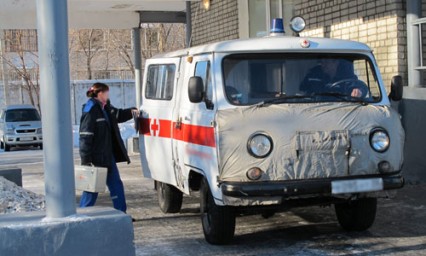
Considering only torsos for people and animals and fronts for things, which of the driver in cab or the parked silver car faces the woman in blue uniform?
the parked silver car

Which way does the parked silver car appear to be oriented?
toward the camera

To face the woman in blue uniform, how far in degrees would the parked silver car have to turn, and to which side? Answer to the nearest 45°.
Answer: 0° — it already faces them

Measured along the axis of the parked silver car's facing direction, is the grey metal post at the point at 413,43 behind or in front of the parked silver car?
in front

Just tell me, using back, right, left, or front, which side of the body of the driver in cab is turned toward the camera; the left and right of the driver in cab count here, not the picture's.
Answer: front

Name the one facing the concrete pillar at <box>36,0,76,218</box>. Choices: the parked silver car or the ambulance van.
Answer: the parked silver car

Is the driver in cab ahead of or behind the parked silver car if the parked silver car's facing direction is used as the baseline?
ahead

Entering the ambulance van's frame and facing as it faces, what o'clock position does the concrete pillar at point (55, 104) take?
The concrete pillar is roughly at 3 o'clock from the ambulance van.

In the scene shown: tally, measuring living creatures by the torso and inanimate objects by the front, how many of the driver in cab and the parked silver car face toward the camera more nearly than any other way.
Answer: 2

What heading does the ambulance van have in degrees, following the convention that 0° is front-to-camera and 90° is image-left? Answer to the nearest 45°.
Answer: approximately 315°

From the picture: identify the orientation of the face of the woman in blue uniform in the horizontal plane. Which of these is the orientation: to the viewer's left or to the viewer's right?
to the viewer's right

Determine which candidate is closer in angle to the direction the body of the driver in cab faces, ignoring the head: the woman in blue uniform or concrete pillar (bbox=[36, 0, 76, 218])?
the concrete pillar
